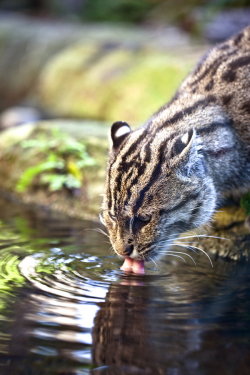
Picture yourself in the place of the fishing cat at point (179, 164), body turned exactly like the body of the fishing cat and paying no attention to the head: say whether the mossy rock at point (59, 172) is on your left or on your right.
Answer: on your right

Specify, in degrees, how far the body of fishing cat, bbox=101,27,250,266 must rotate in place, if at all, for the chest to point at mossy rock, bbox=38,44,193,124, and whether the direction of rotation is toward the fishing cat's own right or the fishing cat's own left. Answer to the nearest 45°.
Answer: approximately 135° to the fishing cat's own right

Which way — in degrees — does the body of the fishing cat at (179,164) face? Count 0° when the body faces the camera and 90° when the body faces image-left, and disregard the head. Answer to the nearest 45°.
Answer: approximately 45°
